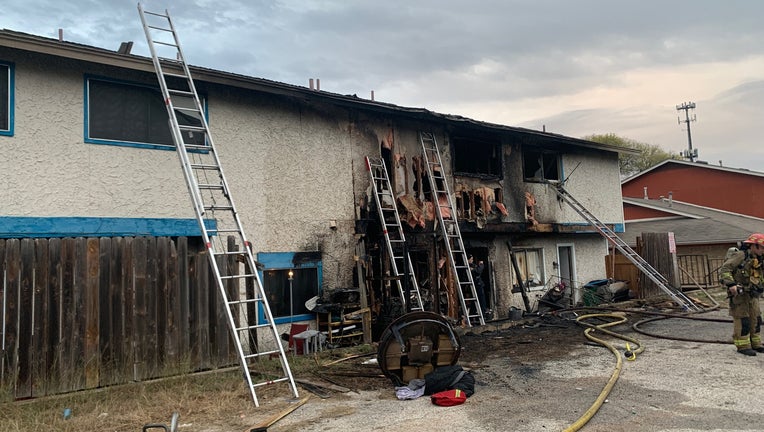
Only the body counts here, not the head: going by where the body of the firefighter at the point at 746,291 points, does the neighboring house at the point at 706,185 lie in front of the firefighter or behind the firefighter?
behind

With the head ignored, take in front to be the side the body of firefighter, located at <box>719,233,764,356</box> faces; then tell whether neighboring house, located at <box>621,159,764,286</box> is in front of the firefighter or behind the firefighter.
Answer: behind

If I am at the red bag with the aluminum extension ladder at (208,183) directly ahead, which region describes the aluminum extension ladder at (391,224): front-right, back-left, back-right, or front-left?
front-right

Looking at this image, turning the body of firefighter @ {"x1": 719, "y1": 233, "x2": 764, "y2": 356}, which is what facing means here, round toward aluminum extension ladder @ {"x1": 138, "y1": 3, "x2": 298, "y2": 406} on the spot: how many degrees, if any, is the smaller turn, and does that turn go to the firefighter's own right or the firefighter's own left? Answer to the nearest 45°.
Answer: approximately 90° to the firefighter's own right

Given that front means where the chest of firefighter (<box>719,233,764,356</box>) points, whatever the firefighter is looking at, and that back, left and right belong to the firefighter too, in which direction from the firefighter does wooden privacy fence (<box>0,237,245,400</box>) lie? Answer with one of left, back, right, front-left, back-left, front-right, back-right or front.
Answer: right
